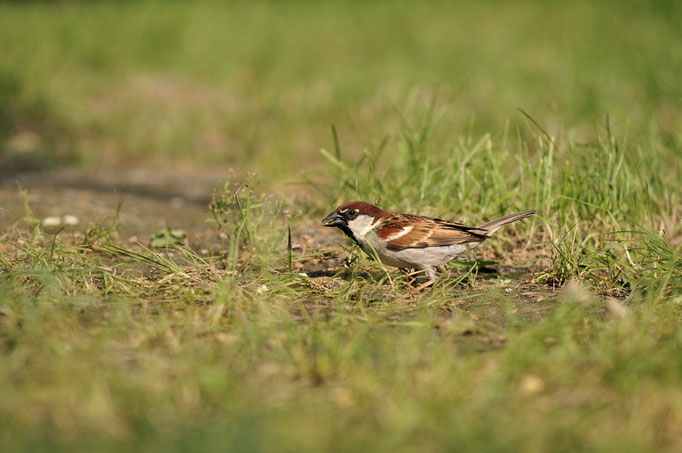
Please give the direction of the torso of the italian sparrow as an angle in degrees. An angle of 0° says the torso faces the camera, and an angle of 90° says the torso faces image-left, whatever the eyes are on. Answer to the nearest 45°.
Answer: approximately 90°
